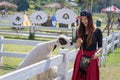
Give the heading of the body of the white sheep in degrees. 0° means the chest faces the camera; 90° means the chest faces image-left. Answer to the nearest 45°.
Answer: approximately 270°

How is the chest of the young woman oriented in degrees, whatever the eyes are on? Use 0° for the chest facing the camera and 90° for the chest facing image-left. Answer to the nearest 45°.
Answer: approximately 45°

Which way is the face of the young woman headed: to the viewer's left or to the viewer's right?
to the viewer's left

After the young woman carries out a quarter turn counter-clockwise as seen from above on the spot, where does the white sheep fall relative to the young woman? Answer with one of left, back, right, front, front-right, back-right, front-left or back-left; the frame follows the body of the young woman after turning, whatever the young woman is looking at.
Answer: back-right
